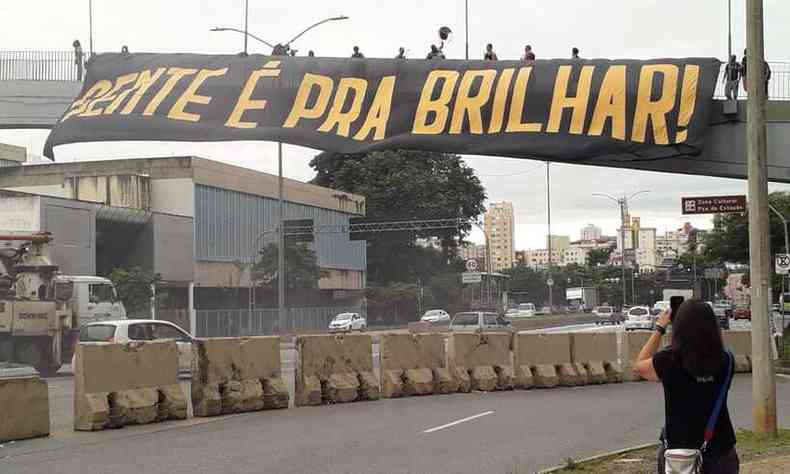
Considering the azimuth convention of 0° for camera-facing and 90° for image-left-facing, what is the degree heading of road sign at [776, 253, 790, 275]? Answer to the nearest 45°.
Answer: approximately 0°

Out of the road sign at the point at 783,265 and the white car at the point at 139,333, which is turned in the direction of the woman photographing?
the road sign

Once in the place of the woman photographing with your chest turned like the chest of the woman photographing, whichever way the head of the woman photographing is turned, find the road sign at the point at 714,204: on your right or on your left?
on your right

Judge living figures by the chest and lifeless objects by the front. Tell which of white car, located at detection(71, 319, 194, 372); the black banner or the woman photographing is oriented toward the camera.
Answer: the black banner

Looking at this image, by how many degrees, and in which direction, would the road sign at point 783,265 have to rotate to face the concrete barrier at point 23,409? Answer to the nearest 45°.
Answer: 0° — it already faces it

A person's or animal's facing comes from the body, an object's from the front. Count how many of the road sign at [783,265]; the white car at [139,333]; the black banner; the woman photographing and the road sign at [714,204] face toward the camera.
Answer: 3

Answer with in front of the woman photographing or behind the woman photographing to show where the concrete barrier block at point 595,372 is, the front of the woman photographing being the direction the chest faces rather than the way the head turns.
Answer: in front
